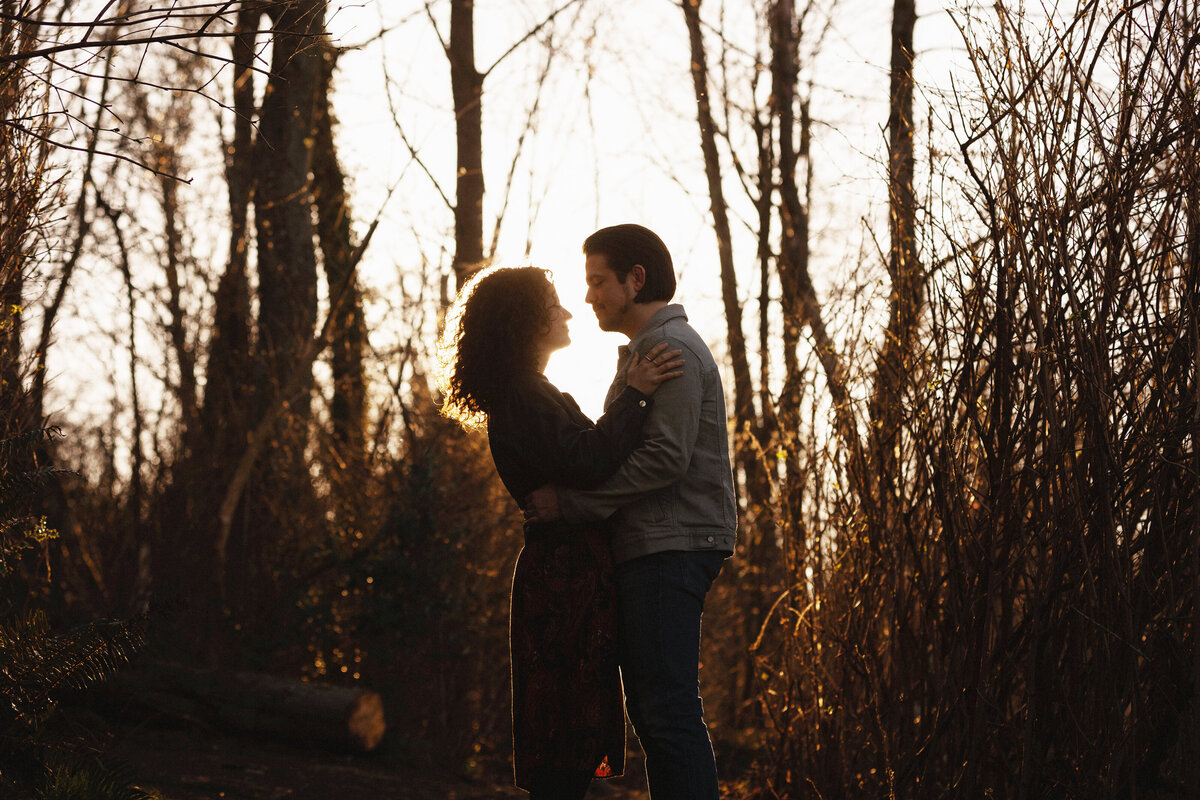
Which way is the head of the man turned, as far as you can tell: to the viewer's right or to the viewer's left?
to the viewer's left

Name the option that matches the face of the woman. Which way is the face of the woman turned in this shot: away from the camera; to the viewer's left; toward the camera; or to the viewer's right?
to the viewer's right

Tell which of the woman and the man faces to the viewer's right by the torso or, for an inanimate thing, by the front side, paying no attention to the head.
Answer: the woman

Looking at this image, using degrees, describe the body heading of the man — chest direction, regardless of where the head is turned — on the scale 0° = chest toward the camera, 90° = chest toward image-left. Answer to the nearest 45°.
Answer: approximately 90°

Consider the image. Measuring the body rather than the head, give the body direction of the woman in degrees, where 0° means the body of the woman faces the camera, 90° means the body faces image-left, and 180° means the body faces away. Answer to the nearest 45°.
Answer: approximately 270°

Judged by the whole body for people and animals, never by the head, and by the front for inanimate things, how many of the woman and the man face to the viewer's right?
1

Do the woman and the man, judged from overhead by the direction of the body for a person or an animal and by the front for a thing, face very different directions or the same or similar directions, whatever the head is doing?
very different directions

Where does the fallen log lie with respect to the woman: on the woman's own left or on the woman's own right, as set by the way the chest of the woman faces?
on the woman's own left
